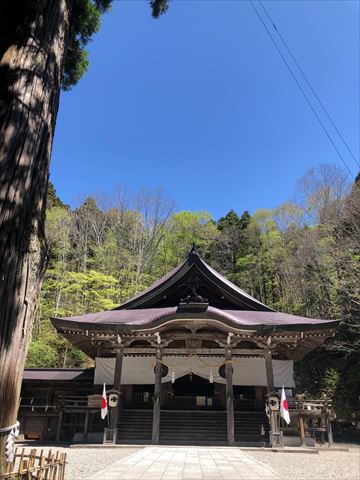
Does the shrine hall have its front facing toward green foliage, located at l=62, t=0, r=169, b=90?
yes

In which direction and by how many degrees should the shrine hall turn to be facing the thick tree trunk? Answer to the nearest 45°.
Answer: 0° — it already faces it

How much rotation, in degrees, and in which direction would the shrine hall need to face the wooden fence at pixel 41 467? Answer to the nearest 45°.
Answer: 0° — it already faces it

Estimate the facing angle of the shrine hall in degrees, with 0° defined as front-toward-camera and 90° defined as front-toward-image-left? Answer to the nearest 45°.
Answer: approximately 0°
